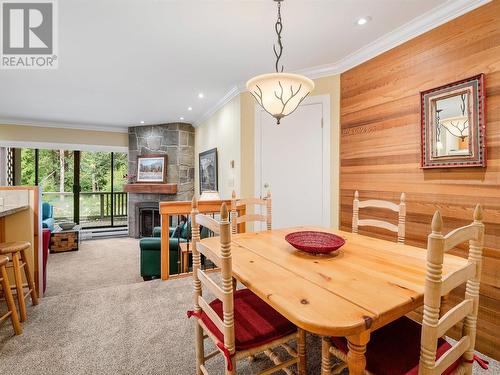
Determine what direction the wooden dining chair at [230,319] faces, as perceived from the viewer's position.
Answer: facing away from the viewer and to the right of the viewer

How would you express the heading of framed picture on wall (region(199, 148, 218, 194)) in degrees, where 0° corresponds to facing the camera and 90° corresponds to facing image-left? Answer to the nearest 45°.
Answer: approximately 45°

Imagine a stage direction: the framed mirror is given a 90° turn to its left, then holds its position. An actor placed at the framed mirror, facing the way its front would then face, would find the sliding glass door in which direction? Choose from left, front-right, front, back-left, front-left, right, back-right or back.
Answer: back-right

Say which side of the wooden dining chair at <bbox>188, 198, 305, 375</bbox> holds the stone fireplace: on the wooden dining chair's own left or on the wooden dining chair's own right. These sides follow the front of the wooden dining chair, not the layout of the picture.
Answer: on the wooden dining chair's own left

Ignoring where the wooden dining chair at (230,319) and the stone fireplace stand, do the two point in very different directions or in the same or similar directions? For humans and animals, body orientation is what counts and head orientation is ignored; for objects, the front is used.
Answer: very different directions

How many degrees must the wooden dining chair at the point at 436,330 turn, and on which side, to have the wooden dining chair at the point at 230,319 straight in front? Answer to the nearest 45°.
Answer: approximately 45° to its left

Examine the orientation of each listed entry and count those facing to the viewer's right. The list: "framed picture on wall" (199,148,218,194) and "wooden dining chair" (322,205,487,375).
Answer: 0

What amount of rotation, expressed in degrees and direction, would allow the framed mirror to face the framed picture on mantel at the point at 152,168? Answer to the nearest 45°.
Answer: approximately 45° to its right

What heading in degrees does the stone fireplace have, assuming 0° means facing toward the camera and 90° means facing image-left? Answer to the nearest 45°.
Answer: approximately 45°

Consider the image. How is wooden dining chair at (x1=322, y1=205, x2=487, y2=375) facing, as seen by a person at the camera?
facing away from the viewer and to the left of the viewer

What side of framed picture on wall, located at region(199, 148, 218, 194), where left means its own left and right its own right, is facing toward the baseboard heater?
right

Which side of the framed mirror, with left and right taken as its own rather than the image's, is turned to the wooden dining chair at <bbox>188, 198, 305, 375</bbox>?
front

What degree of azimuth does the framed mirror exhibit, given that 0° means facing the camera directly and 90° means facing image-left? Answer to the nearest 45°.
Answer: approximately 45°

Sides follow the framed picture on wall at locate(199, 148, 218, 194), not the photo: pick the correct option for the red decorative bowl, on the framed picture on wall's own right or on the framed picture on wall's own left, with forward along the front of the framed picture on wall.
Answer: on the framed picture on wall's own left
